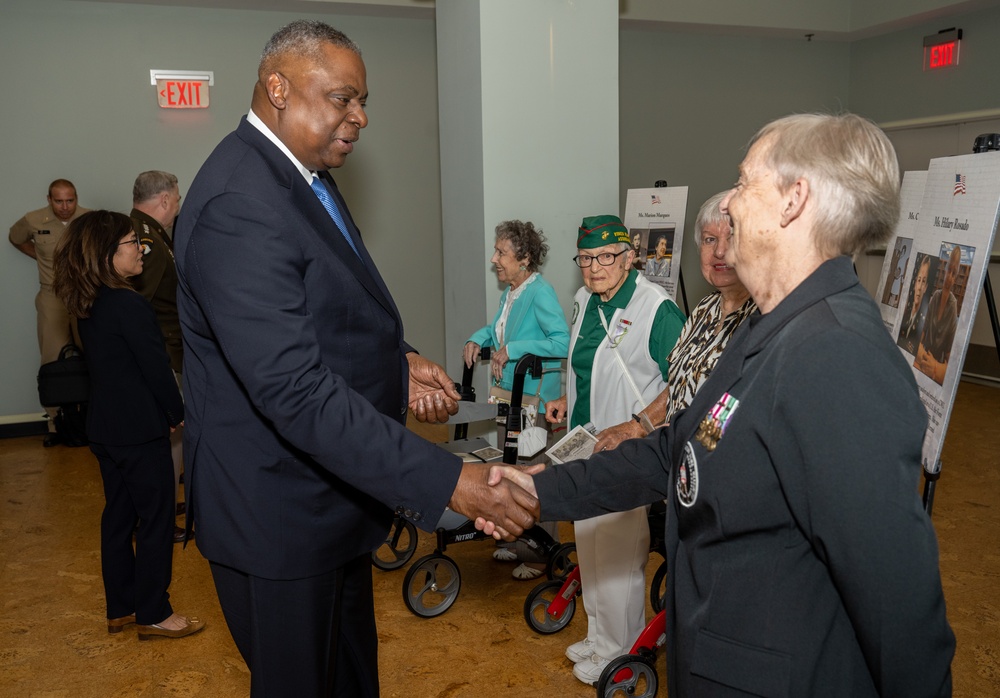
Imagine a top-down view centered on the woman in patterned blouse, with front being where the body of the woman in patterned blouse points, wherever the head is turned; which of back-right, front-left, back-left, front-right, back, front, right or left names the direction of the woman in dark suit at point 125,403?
front-right

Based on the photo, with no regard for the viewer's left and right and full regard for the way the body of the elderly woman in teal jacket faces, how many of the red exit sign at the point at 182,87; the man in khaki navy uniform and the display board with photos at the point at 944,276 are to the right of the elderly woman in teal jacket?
2

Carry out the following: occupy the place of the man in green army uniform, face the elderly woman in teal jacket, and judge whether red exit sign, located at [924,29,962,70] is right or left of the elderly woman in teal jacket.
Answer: left

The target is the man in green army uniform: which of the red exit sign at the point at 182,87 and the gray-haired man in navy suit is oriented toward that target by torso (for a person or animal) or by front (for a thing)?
the red exit sign

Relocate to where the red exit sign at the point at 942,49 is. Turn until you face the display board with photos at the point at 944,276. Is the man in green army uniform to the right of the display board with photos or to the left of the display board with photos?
right

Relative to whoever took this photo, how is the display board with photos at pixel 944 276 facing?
facing the viewer and to the left of the viewer

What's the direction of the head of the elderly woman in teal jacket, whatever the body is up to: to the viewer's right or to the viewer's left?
to the viewer's left

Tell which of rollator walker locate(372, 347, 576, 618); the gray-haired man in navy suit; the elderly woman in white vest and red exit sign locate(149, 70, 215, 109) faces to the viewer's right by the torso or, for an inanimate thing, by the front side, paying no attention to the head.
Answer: the gray-haired man in navy suit

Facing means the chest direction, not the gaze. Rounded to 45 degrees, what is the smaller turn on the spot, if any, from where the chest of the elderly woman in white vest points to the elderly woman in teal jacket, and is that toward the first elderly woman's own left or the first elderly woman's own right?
approximately 135° to the first elderly woman's own right

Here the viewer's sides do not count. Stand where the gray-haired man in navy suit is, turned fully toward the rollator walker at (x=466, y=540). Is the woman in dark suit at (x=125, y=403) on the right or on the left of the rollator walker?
left

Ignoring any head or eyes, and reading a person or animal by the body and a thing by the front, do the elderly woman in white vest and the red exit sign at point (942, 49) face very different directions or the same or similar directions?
same or similar directions

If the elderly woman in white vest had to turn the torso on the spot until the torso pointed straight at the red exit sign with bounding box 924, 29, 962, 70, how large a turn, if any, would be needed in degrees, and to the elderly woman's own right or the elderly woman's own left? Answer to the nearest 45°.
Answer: approximately 180°

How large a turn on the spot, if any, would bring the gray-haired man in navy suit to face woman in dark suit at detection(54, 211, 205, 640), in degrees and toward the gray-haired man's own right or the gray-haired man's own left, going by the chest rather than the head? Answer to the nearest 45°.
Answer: approximately 135° to the gray-haired man's own left

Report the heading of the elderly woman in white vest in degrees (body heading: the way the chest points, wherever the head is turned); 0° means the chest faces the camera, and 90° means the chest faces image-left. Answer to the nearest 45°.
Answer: approximately 45°

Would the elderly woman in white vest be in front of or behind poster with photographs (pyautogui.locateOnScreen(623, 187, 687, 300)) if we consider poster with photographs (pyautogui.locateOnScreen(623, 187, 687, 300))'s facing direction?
in front

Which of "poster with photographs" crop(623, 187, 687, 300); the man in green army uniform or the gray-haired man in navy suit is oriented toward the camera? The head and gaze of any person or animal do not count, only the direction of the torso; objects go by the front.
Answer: the poster with photographs

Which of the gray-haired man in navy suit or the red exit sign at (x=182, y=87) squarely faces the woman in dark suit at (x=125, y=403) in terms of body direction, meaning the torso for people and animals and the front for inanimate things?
the red exit sign

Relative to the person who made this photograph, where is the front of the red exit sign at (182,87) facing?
facing the viewer

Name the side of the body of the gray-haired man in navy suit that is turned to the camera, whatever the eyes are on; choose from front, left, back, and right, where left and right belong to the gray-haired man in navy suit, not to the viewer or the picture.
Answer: right
